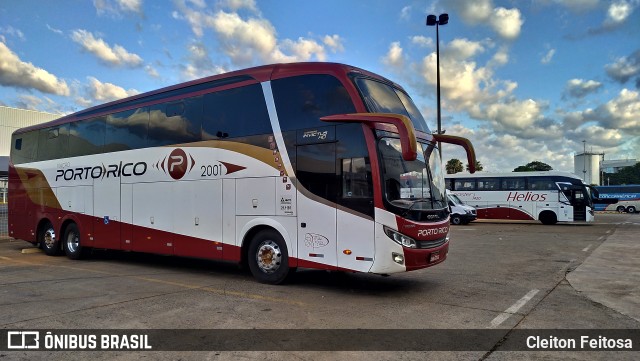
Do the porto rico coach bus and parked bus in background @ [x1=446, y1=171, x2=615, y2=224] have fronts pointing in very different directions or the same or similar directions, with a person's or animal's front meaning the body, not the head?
same or similar directions

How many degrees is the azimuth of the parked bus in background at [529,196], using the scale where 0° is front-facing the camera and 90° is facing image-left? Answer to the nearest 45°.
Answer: approximately 270°

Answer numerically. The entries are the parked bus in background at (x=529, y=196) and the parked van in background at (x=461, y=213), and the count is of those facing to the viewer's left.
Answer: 0

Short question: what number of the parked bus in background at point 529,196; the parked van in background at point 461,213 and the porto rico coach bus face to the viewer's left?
0

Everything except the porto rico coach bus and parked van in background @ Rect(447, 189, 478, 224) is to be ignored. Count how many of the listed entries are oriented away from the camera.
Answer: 0

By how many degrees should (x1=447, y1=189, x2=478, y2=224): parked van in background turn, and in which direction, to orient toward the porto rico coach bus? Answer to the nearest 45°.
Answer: approximately 45° to its right

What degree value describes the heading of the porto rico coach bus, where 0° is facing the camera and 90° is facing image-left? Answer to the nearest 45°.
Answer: approximately 315°

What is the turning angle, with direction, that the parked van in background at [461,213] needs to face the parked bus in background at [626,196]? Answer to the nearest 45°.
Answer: approximately 90° to its left

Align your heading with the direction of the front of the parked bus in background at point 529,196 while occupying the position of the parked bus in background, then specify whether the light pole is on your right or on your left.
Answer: on your right
